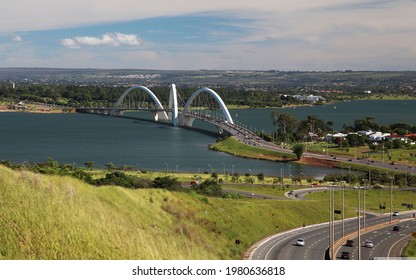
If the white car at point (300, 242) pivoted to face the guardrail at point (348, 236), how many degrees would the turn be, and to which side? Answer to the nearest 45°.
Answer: approximately 180°

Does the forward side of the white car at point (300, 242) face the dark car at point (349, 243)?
no

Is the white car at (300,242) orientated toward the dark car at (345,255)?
no

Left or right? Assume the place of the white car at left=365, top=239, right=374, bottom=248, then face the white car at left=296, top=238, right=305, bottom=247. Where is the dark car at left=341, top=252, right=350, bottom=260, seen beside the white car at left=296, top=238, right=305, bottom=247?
left

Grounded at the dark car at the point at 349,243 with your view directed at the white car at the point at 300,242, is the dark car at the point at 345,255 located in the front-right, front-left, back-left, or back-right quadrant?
front-left

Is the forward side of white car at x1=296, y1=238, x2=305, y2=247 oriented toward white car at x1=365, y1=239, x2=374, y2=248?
no

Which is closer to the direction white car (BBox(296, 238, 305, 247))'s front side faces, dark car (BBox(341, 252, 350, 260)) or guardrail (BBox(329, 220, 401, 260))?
the dark car
